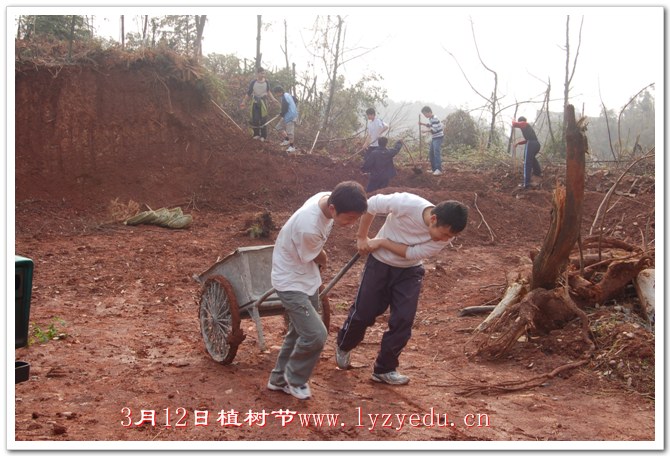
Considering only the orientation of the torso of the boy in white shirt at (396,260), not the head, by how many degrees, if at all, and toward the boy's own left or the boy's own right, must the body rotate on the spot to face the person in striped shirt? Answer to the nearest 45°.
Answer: approximately 135° to the boy's own left

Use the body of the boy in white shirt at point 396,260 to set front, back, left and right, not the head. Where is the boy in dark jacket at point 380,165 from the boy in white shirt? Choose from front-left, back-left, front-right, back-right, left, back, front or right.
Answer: back-left

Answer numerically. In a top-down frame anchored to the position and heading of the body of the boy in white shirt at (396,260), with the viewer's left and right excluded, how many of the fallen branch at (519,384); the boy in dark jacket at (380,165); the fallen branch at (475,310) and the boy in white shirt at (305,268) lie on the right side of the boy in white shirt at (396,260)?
1

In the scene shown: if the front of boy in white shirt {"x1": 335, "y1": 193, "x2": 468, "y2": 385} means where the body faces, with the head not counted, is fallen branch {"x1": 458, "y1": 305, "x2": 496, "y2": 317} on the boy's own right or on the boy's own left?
on the boy's own left

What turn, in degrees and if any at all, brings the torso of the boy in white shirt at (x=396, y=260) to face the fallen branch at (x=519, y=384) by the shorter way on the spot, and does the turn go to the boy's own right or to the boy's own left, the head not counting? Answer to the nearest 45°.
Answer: approximately 45° to the boy's own left

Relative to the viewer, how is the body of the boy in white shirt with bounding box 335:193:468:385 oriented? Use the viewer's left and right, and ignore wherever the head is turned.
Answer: facing the viewer and to the right of the viewer

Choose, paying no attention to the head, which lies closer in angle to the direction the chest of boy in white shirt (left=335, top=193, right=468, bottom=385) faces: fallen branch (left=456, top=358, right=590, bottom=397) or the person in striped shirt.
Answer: the fallen branch

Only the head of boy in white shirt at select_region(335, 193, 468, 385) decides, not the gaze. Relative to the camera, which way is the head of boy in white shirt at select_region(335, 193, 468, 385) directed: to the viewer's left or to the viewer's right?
to the viewer's right

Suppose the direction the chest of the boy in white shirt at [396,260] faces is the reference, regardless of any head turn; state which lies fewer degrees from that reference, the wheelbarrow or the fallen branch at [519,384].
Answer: the fallen branch
